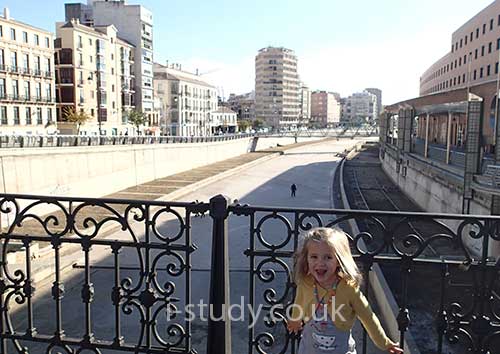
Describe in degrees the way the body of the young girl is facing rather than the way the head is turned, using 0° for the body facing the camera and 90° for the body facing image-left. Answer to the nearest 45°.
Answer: approximately 0°

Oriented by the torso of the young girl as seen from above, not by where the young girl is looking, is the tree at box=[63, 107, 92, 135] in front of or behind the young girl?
behind

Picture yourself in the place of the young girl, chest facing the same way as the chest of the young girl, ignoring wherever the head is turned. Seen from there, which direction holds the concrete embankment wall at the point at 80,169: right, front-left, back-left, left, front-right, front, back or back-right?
back-right
